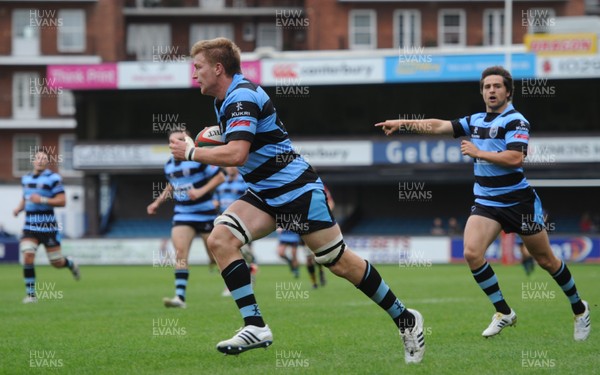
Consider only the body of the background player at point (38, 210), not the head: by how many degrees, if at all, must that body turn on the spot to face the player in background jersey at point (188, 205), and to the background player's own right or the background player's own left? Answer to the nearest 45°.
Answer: approximately 90° to the background player's own left

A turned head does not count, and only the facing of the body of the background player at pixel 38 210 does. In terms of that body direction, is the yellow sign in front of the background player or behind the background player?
behind

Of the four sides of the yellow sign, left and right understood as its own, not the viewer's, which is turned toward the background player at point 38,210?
front

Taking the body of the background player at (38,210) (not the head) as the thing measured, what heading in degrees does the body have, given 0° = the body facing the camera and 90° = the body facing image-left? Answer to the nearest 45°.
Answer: approximately 45°

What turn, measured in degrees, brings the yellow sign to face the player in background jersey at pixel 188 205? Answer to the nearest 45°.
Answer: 0° — it already faces them

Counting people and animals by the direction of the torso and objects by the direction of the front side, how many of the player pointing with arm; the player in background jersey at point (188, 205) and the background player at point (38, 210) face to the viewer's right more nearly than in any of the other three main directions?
0

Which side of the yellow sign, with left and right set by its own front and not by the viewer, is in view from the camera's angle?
front

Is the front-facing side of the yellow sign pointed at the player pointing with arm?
yes
